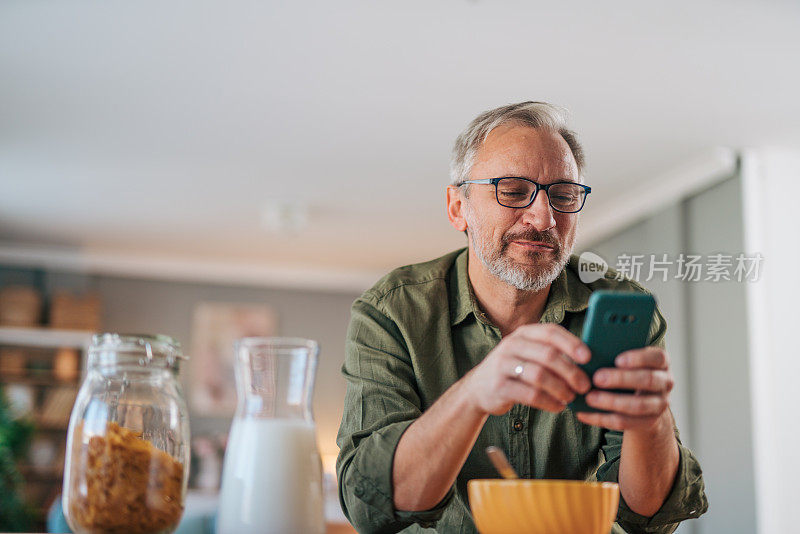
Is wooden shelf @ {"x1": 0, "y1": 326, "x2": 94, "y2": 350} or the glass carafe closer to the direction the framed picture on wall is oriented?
the glass carafe

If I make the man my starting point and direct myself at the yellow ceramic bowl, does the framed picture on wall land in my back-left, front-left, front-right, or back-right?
back-right

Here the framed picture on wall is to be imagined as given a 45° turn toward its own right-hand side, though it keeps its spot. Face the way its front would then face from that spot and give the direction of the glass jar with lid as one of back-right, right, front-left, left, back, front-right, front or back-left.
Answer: front-left

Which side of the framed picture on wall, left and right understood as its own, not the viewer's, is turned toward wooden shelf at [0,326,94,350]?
right

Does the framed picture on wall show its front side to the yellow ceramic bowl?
yes

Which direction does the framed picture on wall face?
toward the camera

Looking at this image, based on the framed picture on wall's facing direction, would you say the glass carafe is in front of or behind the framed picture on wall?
in front

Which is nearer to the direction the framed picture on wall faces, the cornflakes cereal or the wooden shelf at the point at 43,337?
the cornflakes cereal

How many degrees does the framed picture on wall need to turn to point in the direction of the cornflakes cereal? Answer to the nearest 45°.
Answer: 0° — it already faces it

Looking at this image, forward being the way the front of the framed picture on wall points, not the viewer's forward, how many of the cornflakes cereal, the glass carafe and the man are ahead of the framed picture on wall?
3

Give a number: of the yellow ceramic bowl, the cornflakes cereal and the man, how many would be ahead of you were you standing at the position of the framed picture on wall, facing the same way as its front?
3

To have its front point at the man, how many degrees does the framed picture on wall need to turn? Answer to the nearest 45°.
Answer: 0° — it already faces them
